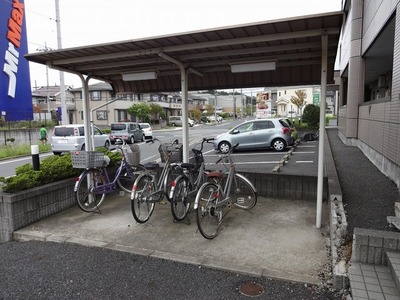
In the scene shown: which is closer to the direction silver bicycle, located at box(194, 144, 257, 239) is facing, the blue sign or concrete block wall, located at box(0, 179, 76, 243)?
the blue sign

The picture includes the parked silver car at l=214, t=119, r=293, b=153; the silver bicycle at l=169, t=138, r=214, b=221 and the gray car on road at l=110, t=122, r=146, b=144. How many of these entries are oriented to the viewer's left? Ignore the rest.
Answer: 1

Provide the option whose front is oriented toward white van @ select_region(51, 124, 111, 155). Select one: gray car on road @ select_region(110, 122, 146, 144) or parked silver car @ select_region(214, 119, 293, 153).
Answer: parked silver car @ select_region(214, 119, 293, 153)

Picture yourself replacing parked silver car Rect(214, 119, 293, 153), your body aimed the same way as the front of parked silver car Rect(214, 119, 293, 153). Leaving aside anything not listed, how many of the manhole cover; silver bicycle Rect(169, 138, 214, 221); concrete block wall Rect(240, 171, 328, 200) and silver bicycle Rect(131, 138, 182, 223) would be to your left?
4

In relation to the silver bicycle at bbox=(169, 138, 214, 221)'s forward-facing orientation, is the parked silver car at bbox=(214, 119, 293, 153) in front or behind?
in front

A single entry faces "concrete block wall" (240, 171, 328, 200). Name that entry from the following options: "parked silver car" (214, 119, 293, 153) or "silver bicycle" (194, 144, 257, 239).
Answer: the silver bicycle

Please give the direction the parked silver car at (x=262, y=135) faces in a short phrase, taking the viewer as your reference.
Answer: facing to the left of the viewer

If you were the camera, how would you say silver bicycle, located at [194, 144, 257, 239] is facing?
facing away from the viewer and to the right of the viewer
